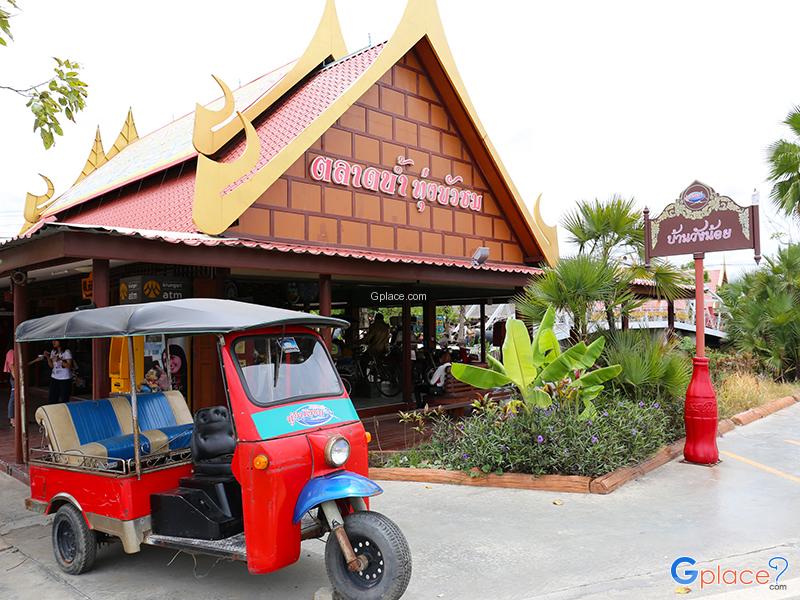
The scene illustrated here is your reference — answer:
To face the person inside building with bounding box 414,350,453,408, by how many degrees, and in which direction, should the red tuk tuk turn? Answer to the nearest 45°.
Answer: approximately 90° to its left

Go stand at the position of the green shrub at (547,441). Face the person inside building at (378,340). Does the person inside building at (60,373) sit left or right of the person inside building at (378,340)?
left

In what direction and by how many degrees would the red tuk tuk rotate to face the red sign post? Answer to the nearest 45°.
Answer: approximately 45° to its left

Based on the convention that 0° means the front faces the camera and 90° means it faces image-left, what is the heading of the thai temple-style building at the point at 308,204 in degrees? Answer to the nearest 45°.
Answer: approximately 315°

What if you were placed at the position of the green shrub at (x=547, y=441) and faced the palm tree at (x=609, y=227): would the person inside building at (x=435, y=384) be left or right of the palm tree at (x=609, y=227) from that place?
left

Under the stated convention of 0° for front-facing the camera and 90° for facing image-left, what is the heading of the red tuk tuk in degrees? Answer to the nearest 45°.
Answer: approximately 315°

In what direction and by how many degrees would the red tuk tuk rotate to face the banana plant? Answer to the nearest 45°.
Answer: approximately 90° to its left

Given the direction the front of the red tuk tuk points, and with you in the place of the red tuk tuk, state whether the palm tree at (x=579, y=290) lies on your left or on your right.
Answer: on your left
